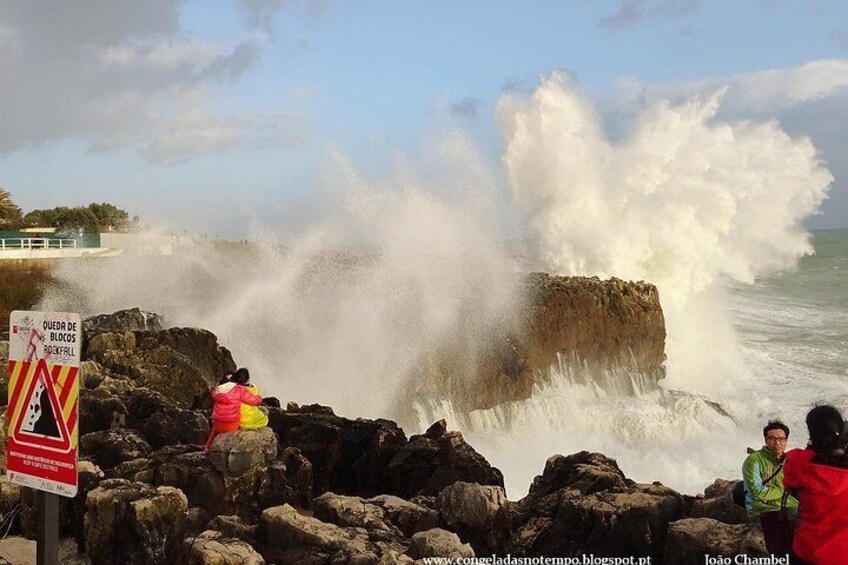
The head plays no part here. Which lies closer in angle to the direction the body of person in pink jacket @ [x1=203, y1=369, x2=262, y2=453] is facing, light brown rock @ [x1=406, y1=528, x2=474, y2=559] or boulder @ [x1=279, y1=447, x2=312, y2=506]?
the boulder

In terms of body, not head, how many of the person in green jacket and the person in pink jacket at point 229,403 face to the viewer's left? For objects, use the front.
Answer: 0

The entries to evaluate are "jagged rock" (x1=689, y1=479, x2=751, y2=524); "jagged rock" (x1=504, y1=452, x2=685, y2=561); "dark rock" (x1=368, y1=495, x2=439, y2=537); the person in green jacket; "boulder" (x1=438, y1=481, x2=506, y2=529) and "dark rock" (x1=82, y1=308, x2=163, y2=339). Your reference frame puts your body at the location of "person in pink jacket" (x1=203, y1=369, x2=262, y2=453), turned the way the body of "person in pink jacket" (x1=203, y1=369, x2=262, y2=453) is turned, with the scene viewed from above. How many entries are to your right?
5

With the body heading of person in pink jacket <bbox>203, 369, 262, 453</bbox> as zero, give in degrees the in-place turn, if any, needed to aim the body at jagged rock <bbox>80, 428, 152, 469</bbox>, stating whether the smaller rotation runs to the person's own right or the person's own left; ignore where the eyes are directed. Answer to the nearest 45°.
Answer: approximately 90° to the person's own left

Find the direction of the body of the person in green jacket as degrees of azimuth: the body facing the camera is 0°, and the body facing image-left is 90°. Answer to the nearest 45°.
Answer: approximately 315°

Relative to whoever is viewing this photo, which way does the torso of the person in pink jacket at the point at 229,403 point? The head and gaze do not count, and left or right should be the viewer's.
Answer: facing away from the viewer and to the right of the viewer

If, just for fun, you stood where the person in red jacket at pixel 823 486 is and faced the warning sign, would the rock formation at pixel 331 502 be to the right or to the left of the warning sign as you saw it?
right

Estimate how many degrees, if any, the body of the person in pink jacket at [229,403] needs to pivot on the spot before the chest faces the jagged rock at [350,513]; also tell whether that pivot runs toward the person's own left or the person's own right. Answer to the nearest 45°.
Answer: approximately 90° to the person's own right
